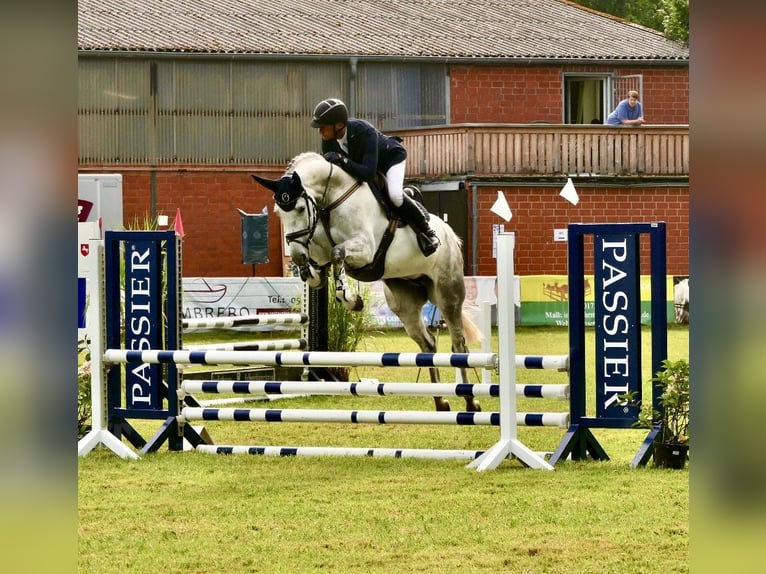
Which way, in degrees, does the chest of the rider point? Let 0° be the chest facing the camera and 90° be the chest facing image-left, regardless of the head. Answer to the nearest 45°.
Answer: approximately 45°

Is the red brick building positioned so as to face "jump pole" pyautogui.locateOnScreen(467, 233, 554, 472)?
yes

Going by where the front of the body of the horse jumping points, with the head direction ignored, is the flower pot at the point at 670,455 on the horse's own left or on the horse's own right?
on the horse's own left

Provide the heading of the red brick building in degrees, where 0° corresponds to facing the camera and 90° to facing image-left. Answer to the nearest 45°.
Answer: approximately 0°

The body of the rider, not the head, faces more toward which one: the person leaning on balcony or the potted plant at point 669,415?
the potted plant

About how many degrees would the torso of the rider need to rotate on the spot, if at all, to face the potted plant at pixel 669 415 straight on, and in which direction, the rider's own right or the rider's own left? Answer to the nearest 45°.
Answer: approximately 90° to the rider's own left

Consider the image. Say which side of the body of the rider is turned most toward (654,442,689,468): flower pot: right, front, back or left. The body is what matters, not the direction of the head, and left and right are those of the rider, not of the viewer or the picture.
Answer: left

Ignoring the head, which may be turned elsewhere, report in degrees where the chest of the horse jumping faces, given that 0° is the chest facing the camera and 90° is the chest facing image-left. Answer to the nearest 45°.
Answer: approximately 45°
